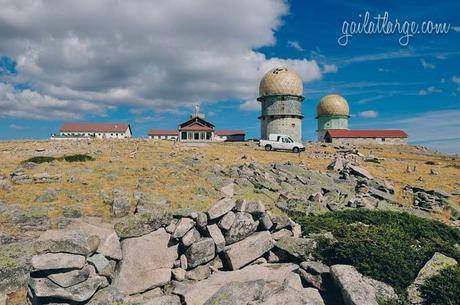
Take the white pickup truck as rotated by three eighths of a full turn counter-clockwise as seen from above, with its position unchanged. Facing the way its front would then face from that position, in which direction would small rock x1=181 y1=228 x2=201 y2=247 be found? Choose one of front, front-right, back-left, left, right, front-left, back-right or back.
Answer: back-left

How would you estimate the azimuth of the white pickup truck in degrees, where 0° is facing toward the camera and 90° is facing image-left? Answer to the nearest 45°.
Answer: approximately 270°

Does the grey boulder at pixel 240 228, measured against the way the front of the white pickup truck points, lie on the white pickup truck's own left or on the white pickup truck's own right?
on the white pickup truck's own right

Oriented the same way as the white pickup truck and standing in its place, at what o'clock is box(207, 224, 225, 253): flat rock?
The flat rock is roughly at 3 o'clock from the white pickup truck.

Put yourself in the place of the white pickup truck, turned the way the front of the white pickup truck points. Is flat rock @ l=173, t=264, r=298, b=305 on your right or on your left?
on your right

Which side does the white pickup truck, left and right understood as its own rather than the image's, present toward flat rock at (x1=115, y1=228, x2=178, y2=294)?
right

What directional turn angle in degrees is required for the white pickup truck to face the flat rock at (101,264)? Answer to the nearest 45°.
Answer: approximately 90° to its right

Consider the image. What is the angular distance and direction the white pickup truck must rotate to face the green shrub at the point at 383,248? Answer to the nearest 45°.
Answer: approximately 90° to its right

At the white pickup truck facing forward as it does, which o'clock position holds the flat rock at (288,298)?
The flat rock is roughly at 3 o'clock from the white pickup truck.

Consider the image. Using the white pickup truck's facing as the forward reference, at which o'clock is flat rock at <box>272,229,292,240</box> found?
The flat rock is roughly at 3 o'clock from the white pickup truck.

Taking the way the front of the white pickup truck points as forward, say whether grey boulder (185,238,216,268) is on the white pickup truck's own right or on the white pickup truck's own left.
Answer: on the white pickup truck's own right

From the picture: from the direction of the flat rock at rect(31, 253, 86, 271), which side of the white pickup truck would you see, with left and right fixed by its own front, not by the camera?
right
